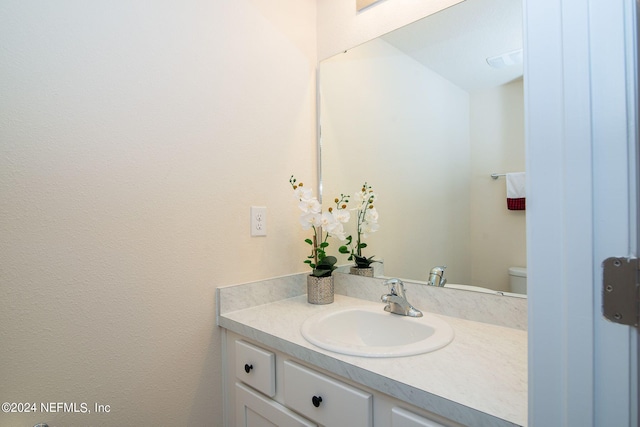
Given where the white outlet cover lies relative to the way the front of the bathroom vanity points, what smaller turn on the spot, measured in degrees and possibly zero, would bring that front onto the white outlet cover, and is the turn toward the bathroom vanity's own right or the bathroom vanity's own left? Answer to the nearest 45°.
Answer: approximately 90° to the bathroom vanity's own right

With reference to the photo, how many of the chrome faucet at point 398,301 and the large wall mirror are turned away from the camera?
0

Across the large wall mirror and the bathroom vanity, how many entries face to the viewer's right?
0

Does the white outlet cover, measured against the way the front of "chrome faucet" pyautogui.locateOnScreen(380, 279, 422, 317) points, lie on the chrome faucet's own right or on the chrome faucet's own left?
on the chrome faucet's own right
